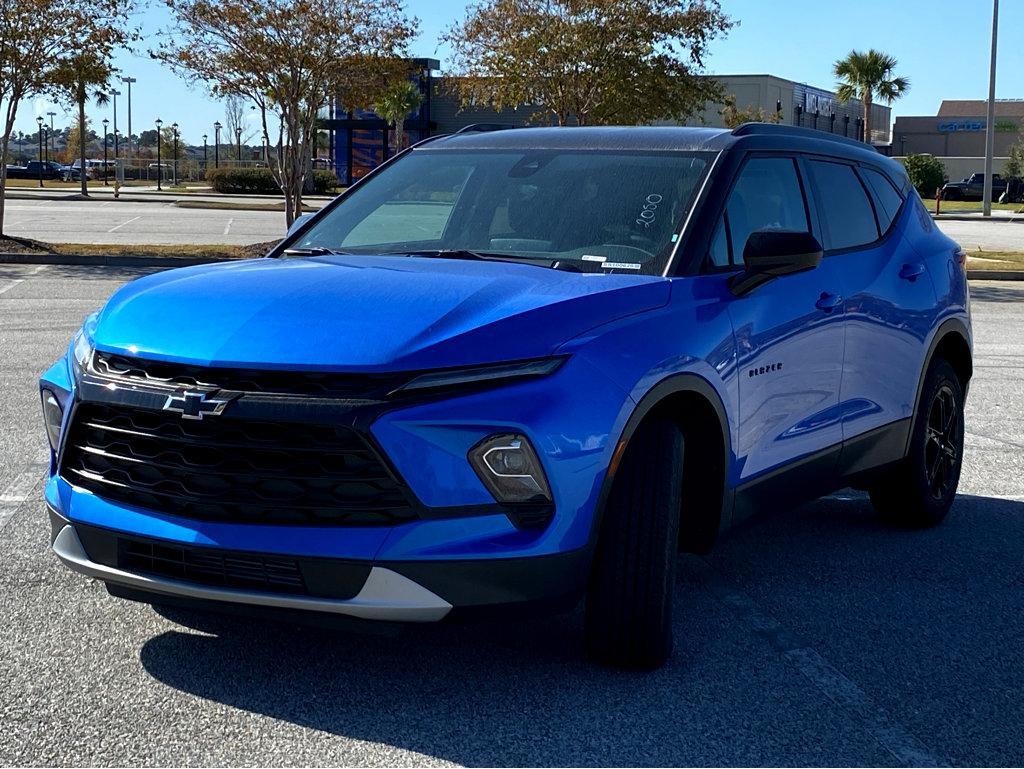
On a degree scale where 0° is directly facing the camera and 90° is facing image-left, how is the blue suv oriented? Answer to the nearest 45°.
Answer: approximately 45°
